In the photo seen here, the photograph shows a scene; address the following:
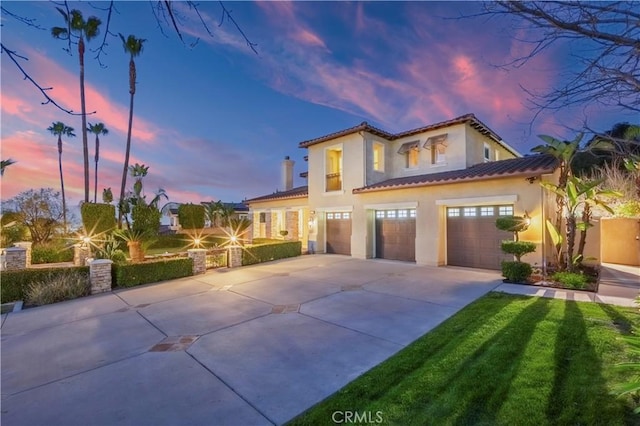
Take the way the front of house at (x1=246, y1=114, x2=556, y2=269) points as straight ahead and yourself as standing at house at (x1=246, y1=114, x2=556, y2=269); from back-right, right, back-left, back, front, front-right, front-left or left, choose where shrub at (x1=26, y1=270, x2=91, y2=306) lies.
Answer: front

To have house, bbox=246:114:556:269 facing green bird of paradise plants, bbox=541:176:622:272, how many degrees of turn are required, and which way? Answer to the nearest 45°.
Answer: approximately 90° to its left

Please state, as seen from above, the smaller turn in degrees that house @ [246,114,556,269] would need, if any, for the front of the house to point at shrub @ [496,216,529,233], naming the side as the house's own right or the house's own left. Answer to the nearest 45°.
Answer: approximately 90° to the house's own left

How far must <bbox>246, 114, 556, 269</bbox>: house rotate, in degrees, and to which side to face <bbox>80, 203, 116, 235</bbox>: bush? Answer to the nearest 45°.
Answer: approximately 45° to its right

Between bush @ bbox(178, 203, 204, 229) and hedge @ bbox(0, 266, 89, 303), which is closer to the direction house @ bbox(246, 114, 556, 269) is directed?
the hedge

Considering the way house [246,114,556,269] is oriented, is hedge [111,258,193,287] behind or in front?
in front

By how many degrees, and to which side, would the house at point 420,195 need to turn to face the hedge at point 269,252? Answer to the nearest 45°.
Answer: approximately 45° to its right

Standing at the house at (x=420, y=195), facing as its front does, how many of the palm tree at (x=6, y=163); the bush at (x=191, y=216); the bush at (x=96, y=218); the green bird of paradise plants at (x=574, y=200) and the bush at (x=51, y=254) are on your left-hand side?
1

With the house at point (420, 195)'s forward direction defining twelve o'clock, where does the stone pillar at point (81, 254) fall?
The stone pillar is roughly at 1 o'clock from the house.

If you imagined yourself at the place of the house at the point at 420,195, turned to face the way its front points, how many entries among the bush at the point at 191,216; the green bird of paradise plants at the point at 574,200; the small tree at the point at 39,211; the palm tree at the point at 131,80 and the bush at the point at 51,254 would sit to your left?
1

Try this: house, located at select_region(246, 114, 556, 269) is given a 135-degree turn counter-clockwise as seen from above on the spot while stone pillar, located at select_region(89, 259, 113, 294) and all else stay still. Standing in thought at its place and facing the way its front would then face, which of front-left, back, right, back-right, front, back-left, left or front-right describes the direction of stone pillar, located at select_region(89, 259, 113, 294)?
back-right

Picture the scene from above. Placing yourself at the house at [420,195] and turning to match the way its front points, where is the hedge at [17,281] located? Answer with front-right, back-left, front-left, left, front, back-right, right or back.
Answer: front

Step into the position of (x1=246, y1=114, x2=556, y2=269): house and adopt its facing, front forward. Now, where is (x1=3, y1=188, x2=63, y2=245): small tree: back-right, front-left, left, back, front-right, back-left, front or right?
front-right

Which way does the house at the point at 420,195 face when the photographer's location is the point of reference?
facing the viewer and to the left of the viewer

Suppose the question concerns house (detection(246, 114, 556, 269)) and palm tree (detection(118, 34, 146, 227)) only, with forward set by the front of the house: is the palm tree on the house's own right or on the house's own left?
on the house's own right

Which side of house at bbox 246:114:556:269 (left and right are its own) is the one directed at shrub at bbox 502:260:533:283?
left

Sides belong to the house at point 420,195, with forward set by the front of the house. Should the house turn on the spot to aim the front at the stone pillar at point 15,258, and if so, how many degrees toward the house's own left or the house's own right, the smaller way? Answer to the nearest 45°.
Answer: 0° — it already faces it

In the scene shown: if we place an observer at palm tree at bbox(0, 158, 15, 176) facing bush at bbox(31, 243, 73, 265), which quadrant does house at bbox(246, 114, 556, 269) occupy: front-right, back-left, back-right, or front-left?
front-left

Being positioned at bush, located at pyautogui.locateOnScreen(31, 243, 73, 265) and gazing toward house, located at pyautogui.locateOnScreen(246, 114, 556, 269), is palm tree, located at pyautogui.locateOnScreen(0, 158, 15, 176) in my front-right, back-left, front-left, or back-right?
back-left
